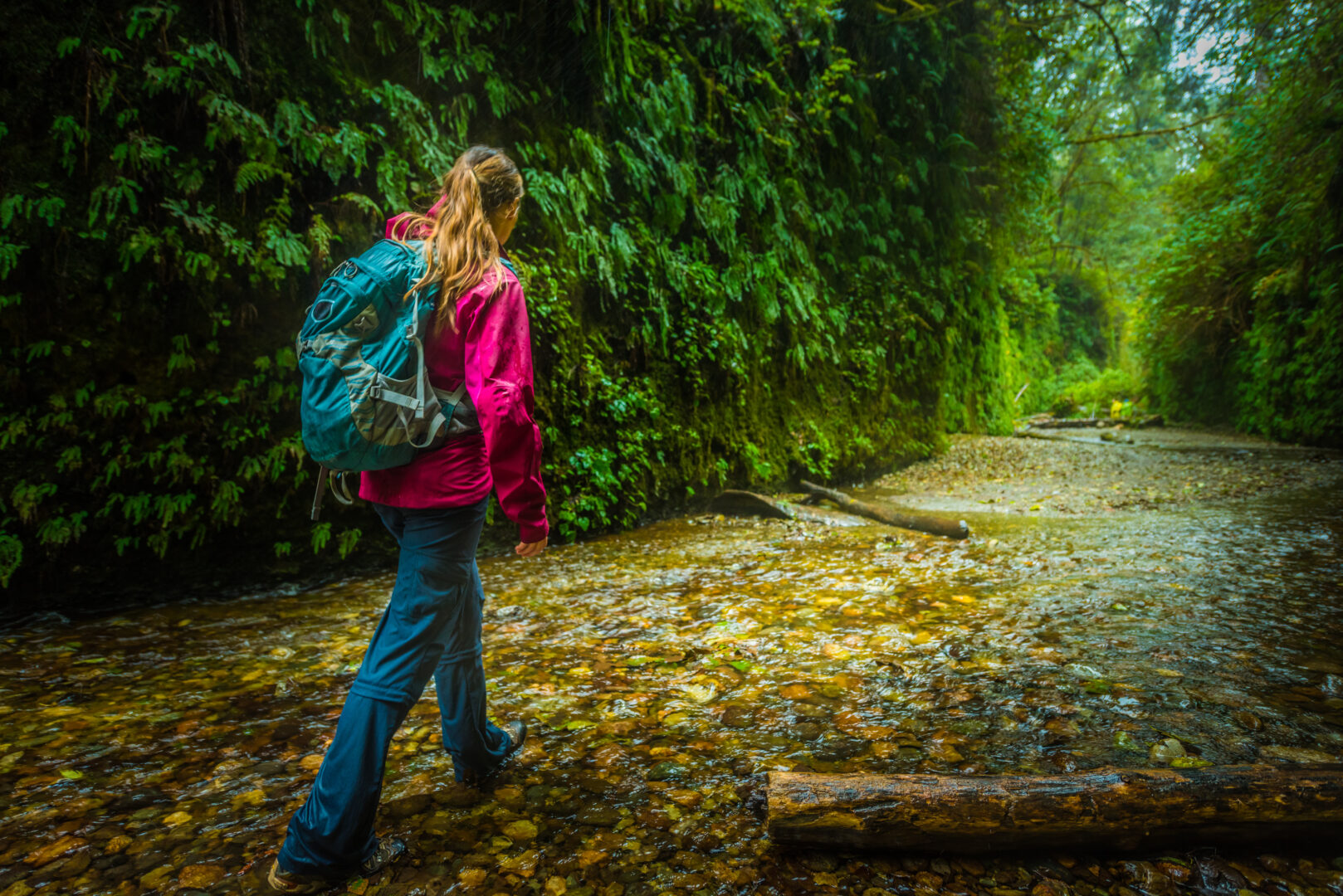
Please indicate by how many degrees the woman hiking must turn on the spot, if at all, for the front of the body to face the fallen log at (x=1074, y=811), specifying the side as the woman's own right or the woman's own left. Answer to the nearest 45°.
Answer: approximately 90° to the woman's own right

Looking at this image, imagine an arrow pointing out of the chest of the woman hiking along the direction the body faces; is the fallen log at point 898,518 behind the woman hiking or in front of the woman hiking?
in front

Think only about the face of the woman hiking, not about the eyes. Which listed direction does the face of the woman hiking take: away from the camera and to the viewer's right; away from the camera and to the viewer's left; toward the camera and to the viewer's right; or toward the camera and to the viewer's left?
away from the camera and to the viewer's right

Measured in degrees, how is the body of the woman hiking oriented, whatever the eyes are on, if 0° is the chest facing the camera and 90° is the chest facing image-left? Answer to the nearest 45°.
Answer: approximately 225°

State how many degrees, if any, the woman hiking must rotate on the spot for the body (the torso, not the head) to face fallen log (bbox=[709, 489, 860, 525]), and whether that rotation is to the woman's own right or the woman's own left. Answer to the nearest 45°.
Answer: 0° — they already face it

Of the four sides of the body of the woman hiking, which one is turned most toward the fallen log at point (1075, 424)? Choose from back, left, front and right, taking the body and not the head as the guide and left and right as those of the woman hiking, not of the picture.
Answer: front
